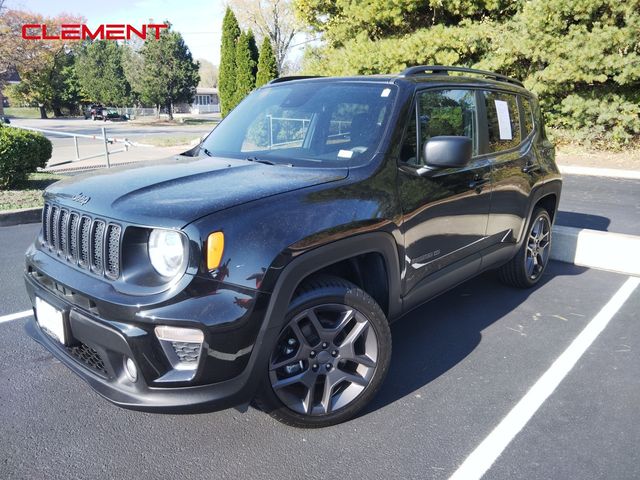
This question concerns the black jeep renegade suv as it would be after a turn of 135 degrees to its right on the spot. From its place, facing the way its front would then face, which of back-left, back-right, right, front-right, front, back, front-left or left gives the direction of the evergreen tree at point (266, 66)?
front

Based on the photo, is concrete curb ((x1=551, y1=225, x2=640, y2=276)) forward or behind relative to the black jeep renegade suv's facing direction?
behind

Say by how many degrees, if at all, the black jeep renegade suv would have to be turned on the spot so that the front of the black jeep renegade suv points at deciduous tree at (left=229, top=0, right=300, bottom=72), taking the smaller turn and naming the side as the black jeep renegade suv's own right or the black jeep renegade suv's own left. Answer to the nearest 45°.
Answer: approximately 135° to the black jeep renegade suv's own right

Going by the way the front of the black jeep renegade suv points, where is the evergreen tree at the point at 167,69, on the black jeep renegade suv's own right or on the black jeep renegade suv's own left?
on the black jeep renegade suv's own right

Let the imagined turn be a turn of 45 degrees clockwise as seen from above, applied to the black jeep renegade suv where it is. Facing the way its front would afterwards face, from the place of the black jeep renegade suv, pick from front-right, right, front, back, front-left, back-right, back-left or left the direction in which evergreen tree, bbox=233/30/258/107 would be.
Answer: right

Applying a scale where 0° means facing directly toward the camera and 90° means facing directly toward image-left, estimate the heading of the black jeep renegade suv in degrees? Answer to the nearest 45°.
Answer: approximately 45°

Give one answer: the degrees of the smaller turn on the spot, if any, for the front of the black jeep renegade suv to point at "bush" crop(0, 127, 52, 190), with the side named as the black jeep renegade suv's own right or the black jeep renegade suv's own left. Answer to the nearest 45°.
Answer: approximately 90° to the black jeep renegade suv's own right

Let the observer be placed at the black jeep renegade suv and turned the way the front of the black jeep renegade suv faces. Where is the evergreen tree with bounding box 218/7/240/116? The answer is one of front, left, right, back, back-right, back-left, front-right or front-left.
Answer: back-right

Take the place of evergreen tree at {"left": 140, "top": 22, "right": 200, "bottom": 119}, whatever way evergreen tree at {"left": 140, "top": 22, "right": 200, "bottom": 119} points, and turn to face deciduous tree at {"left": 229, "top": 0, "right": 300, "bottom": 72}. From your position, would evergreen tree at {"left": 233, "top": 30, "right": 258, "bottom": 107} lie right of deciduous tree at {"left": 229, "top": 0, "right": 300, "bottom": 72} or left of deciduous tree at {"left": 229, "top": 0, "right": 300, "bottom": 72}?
right
